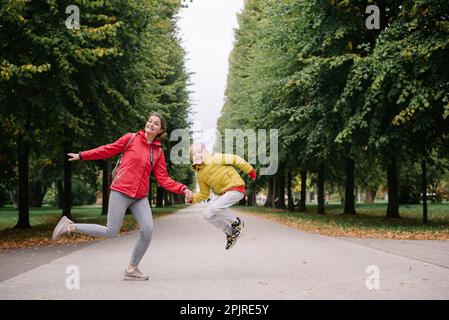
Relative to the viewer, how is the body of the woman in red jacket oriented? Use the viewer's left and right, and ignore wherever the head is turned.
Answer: facing the viewer and to the right of the viewer

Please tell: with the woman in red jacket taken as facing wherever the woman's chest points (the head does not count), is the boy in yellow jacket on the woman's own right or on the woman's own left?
on the woman's own left

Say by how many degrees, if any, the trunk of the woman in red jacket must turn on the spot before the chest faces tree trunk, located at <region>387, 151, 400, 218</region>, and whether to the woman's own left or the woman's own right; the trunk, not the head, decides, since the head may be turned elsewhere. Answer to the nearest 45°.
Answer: approximately 90° to the woman's own left

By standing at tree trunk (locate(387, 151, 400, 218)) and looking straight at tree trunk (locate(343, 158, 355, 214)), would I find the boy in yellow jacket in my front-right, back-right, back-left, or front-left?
back-left

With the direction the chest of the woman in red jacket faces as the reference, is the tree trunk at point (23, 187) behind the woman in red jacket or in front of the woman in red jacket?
behind

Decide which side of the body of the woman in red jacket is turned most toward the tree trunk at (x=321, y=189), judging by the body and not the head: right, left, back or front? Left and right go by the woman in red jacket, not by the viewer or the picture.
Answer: left

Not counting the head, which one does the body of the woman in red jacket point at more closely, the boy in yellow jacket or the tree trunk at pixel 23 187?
the boy in yellow jacket

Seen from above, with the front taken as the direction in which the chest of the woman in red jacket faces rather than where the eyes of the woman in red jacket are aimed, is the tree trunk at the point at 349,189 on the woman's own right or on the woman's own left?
on the woman's own left
